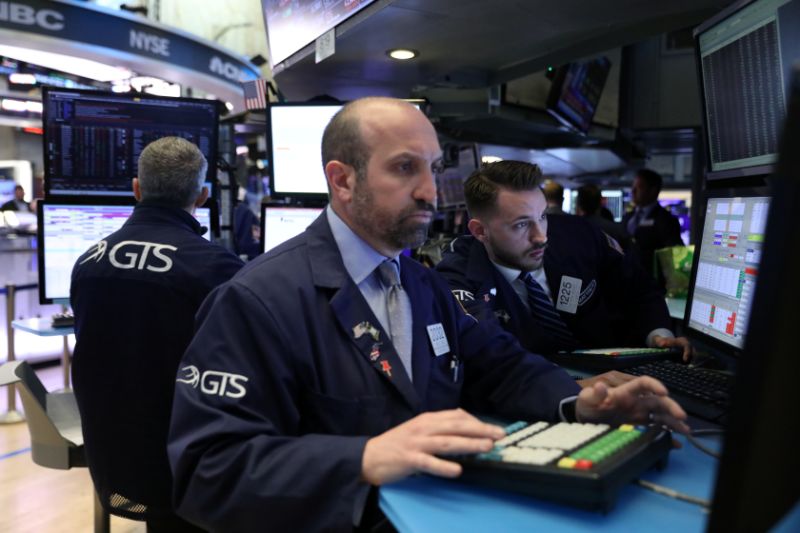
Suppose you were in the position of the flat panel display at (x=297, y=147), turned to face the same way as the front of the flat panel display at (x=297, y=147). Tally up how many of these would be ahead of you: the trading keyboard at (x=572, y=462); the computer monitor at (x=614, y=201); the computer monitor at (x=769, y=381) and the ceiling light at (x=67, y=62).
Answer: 2

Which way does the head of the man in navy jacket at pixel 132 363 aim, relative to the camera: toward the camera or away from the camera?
away from the camera

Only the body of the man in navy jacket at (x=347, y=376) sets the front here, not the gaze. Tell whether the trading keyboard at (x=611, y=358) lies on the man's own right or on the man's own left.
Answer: on the man's own left

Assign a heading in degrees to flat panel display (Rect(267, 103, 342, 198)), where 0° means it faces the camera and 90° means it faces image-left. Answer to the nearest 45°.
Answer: approximately 0°

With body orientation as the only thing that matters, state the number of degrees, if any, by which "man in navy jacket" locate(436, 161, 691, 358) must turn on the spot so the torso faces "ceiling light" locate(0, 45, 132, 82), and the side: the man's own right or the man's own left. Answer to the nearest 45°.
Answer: approximately 180°

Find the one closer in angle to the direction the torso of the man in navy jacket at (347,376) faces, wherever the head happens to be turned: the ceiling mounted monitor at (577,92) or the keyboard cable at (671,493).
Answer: the keyboard cable

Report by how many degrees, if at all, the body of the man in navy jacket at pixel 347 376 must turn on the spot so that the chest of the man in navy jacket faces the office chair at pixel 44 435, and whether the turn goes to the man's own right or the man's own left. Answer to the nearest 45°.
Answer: approximately 180°

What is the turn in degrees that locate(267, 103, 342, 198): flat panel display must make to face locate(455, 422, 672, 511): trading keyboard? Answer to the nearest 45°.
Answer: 0° — it already faces it

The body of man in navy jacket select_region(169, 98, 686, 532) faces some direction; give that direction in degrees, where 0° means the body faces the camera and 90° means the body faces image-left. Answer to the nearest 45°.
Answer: approximately 315°

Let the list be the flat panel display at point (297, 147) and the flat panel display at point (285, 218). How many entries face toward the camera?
2

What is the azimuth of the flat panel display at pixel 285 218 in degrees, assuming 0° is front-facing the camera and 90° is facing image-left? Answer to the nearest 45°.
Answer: approximately 0°

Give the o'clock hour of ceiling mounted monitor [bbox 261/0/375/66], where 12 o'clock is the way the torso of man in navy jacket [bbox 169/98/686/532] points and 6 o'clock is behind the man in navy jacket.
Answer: The ceiling mounted monitor is roughly at 7 o'clock from the man in navy jacket.

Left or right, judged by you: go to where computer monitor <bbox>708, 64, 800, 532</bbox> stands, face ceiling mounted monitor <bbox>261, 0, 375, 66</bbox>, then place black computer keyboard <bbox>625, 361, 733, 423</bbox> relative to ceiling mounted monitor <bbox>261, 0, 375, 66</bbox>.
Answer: right
